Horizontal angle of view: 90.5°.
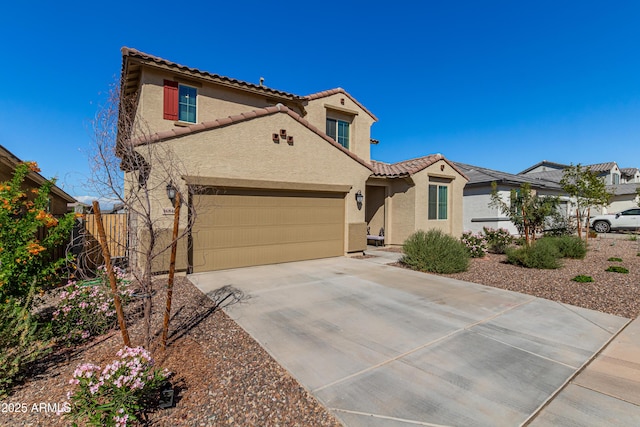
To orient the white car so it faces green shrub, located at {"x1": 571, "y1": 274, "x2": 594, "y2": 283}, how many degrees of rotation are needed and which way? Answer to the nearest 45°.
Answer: approximately 90° to its left

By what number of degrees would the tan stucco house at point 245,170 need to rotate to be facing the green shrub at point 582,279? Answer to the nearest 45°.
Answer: approximately 45° to its left

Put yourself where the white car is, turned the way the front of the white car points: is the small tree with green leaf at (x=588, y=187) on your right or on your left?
on your left

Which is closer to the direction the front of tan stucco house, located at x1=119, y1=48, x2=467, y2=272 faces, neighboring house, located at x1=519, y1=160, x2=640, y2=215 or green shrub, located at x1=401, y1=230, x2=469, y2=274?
the green shrub

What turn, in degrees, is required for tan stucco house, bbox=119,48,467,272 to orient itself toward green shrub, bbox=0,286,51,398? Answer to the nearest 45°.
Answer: approximately 45° to its right

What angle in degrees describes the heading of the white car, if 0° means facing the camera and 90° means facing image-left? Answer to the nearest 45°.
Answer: approximately 90°

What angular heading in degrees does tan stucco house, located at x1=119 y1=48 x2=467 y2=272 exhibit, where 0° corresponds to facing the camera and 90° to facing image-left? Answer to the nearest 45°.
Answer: approximately 315°

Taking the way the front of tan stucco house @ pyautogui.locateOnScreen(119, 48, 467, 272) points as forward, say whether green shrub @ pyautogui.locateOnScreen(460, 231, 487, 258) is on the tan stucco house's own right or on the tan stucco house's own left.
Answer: on the tan stucco house's own left
